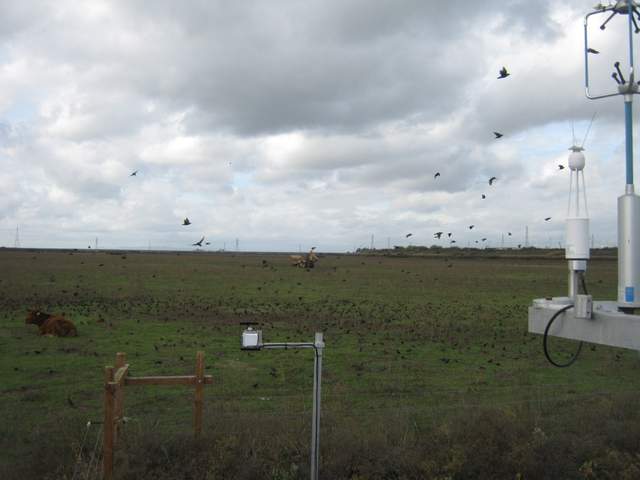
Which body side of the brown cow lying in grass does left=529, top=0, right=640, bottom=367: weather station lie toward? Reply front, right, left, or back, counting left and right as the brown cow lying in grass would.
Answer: left

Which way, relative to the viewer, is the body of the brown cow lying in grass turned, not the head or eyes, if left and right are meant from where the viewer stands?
facing to the left of the viewer

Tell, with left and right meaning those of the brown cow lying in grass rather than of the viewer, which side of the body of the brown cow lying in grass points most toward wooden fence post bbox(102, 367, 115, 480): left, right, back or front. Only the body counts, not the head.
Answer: left
